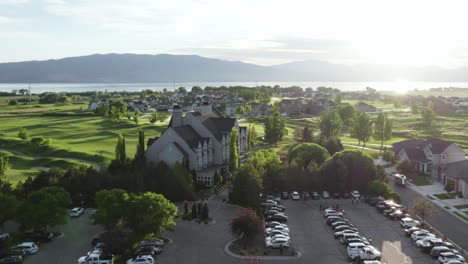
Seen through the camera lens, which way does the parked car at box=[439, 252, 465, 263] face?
facing to the right of the viewer

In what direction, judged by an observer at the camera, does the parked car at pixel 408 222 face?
facing to the right of the viewer

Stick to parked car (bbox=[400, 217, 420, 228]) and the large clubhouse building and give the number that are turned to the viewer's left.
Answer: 0

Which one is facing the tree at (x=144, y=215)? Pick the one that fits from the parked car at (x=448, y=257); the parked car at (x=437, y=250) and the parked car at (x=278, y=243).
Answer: the parked car at (x=278, y=243)

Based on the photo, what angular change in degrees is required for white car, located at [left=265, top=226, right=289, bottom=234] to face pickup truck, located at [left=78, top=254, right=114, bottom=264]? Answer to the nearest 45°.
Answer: approximately 45° to its left

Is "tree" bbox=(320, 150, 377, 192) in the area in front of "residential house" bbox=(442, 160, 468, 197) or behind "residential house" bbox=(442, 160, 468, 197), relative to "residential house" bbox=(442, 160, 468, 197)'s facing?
in front

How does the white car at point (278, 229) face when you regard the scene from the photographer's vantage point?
facing to the left of the viewer

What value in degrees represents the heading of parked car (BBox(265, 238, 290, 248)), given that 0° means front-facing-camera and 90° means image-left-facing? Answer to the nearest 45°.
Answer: approximately 90°

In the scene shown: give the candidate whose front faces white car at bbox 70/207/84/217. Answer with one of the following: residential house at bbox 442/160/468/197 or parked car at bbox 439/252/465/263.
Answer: the residential house
